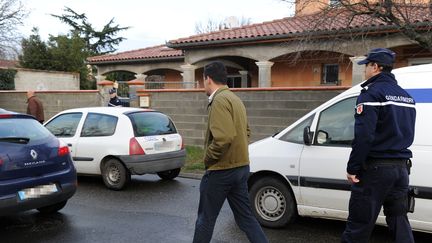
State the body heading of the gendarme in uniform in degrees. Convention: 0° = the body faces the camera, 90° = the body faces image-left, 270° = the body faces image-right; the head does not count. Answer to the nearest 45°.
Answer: approximately 135°

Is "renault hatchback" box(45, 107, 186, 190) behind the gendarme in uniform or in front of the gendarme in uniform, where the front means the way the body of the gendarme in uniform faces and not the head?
in front

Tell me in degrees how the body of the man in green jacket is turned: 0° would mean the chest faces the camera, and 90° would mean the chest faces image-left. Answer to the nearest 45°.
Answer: approximately 135°

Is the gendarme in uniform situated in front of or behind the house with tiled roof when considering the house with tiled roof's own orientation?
in front

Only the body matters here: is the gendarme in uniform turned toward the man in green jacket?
no

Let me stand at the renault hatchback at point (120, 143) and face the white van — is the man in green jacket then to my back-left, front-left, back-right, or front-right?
front-right

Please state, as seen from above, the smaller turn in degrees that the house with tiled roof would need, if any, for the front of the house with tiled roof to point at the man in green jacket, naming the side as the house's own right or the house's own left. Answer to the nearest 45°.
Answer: approximately 45° to the house's own left

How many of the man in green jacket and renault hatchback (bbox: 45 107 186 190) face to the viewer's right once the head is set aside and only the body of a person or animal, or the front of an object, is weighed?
0

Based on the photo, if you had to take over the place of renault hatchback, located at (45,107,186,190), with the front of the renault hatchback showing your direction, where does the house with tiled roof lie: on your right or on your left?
on your right

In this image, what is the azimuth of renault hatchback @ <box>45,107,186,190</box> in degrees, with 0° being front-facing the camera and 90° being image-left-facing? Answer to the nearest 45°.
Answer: approximately 135°

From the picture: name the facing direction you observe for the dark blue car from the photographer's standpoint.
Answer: facing away from the viewer and to the left of the viewer

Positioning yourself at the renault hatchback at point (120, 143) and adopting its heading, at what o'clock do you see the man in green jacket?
The man in green jacket is roughly at 7 o'clock from the renault hatchback.

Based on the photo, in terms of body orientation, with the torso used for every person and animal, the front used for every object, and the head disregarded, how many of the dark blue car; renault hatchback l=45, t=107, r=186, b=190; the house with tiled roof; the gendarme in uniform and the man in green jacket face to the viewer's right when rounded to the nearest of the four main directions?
0

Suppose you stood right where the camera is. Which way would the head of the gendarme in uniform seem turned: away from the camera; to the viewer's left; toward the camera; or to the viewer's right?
to the viewer's left

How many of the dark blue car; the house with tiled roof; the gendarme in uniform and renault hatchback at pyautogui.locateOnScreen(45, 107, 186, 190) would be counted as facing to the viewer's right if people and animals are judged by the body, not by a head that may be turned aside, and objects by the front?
0

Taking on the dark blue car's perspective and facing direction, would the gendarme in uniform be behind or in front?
behind
